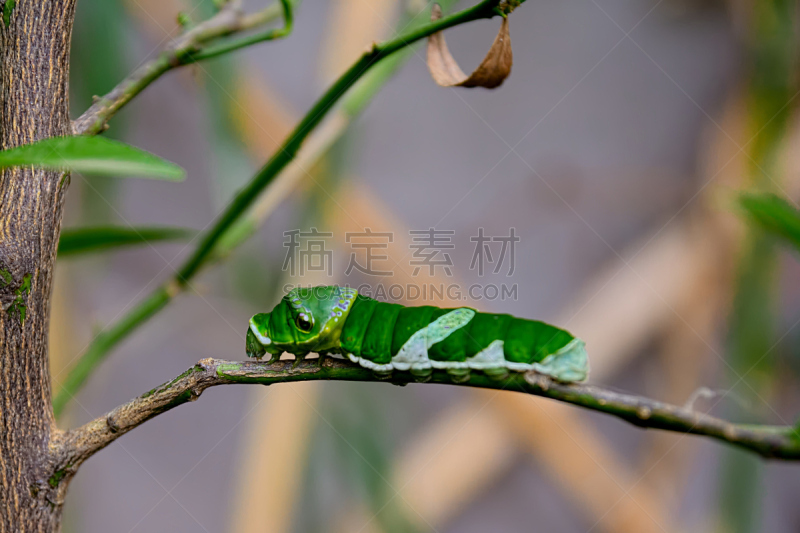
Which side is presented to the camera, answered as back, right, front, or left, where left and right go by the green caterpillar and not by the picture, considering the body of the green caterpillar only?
left
